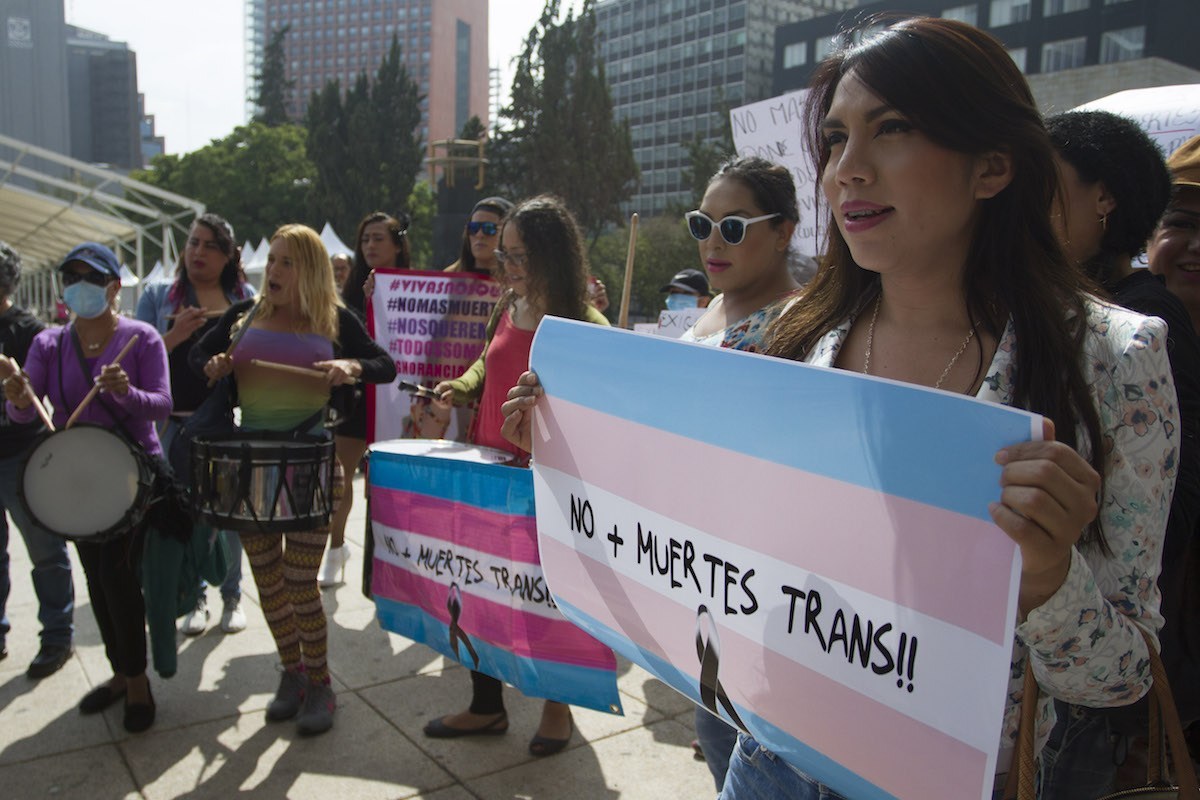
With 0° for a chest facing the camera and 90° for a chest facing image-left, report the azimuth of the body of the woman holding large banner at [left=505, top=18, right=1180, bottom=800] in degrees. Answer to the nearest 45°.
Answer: approximately 45°

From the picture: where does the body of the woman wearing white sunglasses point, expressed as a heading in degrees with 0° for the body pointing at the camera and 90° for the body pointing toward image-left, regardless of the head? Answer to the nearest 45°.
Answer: approximately 45°

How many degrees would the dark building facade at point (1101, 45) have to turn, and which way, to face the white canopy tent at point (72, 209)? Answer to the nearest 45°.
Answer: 0° — it already faces it

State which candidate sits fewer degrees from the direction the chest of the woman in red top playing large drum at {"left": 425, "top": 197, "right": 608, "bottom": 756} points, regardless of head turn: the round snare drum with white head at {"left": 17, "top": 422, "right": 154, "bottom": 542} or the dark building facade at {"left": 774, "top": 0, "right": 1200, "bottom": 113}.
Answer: the round snare drum with white head
